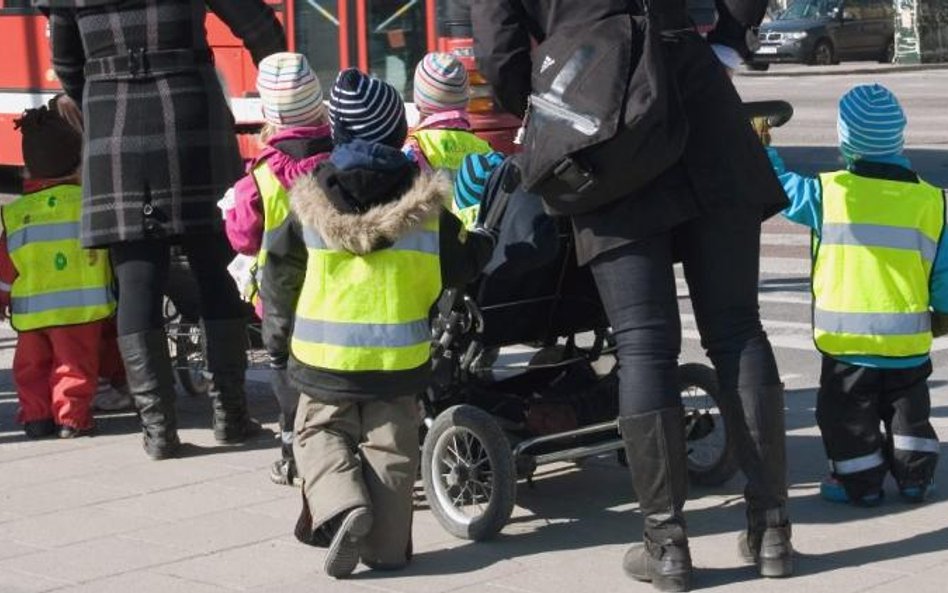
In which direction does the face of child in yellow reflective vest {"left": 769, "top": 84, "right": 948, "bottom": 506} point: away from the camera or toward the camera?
away from the camera

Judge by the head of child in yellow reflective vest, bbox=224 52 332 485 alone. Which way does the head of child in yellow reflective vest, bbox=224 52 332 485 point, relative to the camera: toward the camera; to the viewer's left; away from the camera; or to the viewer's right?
away from the camera

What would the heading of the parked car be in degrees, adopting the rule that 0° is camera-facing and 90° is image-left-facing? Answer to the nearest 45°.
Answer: approximately 45°

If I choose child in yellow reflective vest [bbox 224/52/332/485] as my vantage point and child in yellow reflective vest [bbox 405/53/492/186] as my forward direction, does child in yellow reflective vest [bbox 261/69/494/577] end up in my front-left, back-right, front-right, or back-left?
back-right

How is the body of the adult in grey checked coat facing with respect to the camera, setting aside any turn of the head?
away from the camera

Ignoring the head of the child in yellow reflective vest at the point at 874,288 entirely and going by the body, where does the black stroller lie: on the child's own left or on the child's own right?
on the child's own left

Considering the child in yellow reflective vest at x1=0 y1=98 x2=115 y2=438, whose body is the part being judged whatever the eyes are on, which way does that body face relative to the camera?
away from the camera

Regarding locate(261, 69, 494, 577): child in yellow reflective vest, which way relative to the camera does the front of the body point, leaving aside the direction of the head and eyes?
away from the camera

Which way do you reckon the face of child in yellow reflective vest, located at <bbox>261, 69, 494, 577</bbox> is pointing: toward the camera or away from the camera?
away from the camera

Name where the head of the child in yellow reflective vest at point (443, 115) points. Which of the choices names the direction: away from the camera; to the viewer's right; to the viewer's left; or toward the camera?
away from the camera
